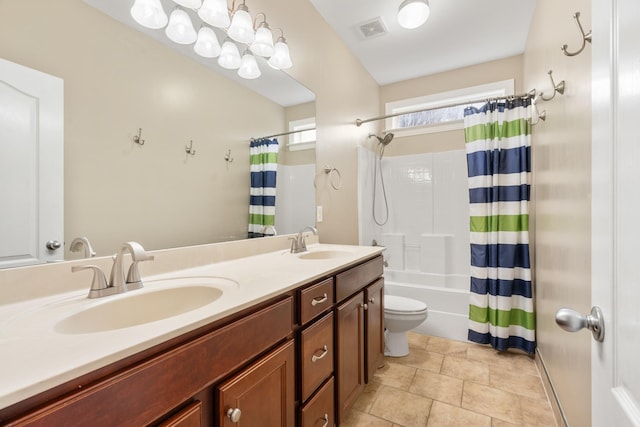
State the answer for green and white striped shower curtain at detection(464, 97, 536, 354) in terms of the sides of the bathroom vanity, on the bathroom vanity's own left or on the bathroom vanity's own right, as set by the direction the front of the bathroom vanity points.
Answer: on the bathroom vanity's own left

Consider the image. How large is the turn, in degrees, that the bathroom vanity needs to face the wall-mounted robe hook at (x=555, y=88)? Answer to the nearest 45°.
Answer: approximately 45° to its left

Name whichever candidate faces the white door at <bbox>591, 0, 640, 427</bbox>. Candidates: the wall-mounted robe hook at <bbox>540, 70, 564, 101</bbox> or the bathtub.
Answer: the bathtub

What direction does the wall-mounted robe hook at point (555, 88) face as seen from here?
to the viewer's left

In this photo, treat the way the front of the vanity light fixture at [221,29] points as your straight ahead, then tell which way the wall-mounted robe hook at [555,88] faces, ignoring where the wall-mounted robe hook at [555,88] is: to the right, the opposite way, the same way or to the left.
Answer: the opposite way

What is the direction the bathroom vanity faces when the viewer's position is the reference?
facing the viewer and to the right of the viewer

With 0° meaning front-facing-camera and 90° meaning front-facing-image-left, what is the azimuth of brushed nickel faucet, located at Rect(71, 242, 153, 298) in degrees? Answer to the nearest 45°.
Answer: approximately 315°

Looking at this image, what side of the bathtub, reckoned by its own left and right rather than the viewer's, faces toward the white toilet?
front

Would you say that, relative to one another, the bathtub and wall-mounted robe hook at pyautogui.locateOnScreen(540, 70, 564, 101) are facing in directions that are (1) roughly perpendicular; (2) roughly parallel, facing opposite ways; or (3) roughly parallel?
roughly perpendicular

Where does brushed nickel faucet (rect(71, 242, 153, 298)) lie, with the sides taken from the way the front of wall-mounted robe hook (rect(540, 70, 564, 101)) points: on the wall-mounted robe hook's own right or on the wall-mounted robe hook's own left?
on the wall-mounted robe hook's own left

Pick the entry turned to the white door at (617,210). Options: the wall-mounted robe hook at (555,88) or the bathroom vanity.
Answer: the bathroom vanity

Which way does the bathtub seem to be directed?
toward the camera
